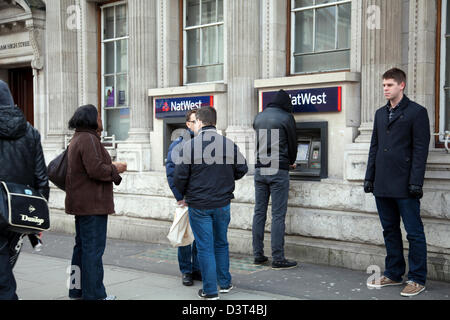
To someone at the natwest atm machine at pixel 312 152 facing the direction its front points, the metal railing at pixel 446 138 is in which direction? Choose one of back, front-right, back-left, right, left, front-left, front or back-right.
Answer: left

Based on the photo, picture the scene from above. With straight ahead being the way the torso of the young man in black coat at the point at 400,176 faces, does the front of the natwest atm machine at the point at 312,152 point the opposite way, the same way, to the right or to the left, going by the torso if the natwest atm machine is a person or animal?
the same way

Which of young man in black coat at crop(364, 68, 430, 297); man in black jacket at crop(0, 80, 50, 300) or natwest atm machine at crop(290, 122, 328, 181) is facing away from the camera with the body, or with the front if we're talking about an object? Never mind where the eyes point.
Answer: the man in black jacket

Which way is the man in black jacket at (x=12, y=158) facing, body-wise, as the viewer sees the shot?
away from the camera

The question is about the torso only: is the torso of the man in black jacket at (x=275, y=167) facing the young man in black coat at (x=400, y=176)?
no

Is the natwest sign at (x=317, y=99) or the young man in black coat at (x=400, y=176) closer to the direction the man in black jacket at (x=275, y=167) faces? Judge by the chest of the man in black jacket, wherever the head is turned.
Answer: the natwest sign

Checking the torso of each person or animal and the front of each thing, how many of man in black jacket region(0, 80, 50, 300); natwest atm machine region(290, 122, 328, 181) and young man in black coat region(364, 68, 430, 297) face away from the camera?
1

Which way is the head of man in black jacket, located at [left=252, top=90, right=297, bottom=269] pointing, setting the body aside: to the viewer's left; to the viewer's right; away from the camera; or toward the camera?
away from the camera

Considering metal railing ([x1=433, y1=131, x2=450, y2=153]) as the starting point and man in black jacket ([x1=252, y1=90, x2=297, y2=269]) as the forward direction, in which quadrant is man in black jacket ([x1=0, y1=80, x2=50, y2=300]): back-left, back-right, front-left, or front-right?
front-left

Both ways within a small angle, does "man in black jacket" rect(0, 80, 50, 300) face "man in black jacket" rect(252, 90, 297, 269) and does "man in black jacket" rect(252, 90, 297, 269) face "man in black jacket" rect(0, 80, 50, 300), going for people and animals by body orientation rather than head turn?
no

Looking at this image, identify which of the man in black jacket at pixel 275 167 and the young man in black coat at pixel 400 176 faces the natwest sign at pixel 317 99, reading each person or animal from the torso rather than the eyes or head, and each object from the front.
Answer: the man in black jacket

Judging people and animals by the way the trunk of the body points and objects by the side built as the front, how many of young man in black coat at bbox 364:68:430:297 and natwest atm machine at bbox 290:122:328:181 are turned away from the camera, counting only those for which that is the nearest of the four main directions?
0

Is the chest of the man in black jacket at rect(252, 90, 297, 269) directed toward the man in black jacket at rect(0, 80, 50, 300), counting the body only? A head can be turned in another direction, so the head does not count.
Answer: no

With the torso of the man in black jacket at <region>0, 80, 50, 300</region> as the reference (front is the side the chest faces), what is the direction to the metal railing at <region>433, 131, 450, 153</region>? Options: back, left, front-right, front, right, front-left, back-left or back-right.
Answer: right

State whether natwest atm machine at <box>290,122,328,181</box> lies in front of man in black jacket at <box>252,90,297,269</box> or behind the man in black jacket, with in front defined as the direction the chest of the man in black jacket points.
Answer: in front

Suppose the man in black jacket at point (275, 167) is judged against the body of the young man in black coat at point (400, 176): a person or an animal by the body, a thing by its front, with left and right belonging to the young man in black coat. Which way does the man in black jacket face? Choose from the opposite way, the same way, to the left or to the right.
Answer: the opposite way

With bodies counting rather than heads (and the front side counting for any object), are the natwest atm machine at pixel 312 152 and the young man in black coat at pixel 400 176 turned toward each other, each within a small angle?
no

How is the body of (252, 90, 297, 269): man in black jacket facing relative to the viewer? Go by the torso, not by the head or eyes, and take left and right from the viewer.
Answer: facing away from the viewer and to the right of the viewer

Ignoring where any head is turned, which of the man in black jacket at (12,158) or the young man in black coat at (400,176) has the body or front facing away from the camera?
the man in black jacket

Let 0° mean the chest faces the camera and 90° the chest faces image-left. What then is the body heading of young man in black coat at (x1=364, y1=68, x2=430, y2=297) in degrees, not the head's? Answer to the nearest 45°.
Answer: approximately 45°
